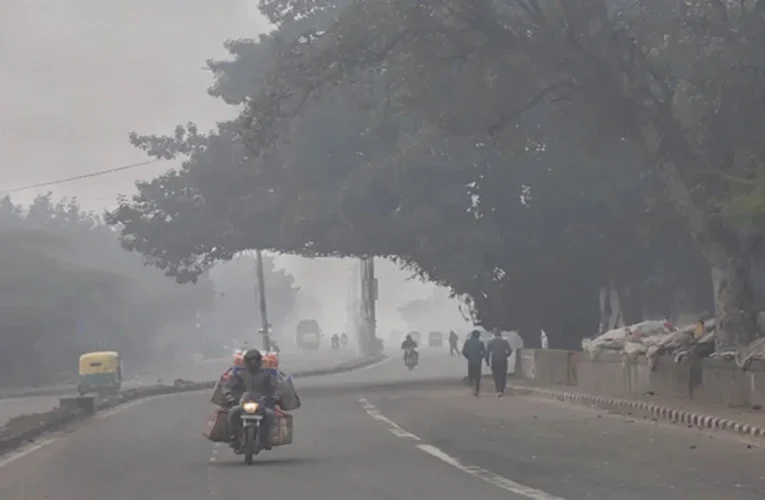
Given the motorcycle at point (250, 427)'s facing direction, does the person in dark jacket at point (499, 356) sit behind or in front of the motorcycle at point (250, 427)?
behind

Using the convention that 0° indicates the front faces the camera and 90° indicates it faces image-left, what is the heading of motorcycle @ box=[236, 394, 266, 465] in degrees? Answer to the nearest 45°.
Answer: approximately 0°

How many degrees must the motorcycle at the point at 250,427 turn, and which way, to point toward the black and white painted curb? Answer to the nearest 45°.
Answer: approximately 135° to its left

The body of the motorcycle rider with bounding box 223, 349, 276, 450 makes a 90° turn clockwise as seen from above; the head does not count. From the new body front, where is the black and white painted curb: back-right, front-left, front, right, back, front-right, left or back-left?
back-right

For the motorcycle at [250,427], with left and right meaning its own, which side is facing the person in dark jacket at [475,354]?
back

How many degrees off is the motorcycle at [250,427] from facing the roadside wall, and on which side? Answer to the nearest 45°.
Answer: approximately 135° to its left

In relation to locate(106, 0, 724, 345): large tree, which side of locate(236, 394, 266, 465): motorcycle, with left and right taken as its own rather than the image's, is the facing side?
back
